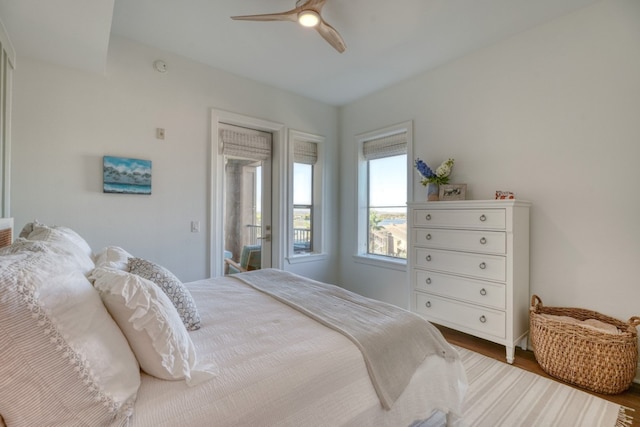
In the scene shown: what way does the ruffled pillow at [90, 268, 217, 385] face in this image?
to the viewer's right

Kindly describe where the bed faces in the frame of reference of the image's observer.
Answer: facing away from the viewer and to the right of the viewer

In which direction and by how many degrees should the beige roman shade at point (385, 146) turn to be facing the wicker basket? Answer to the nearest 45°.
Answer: approximately 90° to its left

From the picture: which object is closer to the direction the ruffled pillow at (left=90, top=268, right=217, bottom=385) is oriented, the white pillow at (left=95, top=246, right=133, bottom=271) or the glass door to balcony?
the glass door to balcony

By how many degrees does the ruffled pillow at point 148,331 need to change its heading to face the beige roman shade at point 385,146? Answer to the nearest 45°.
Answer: approximately 45° to its left

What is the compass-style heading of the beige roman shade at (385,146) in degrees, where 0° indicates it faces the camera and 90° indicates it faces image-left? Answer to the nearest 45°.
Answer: approximately 45°

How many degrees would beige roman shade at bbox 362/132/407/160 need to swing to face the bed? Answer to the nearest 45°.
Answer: approximately 45° to its left

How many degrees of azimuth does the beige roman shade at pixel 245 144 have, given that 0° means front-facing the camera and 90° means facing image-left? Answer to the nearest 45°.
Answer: approximately 315°

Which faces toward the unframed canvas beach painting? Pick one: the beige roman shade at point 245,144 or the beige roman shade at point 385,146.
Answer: the beige roman shade at point 385,146

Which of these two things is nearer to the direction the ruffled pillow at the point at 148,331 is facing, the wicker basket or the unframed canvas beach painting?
the wicker basket

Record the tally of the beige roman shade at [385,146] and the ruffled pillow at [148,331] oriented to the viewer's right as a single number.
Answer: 1

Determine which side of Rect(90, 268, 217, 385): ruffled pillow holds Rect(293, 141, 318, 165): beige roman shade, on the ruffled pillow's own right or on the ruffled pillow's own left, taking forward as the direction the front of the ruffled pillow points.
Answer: on the ruffled pillow's own left

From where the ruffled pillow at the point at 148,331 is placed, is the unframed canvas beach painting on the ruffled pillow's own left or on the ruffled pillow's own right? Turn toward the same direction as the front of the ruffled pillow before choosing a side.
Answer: on the ruffled pillow's own left
